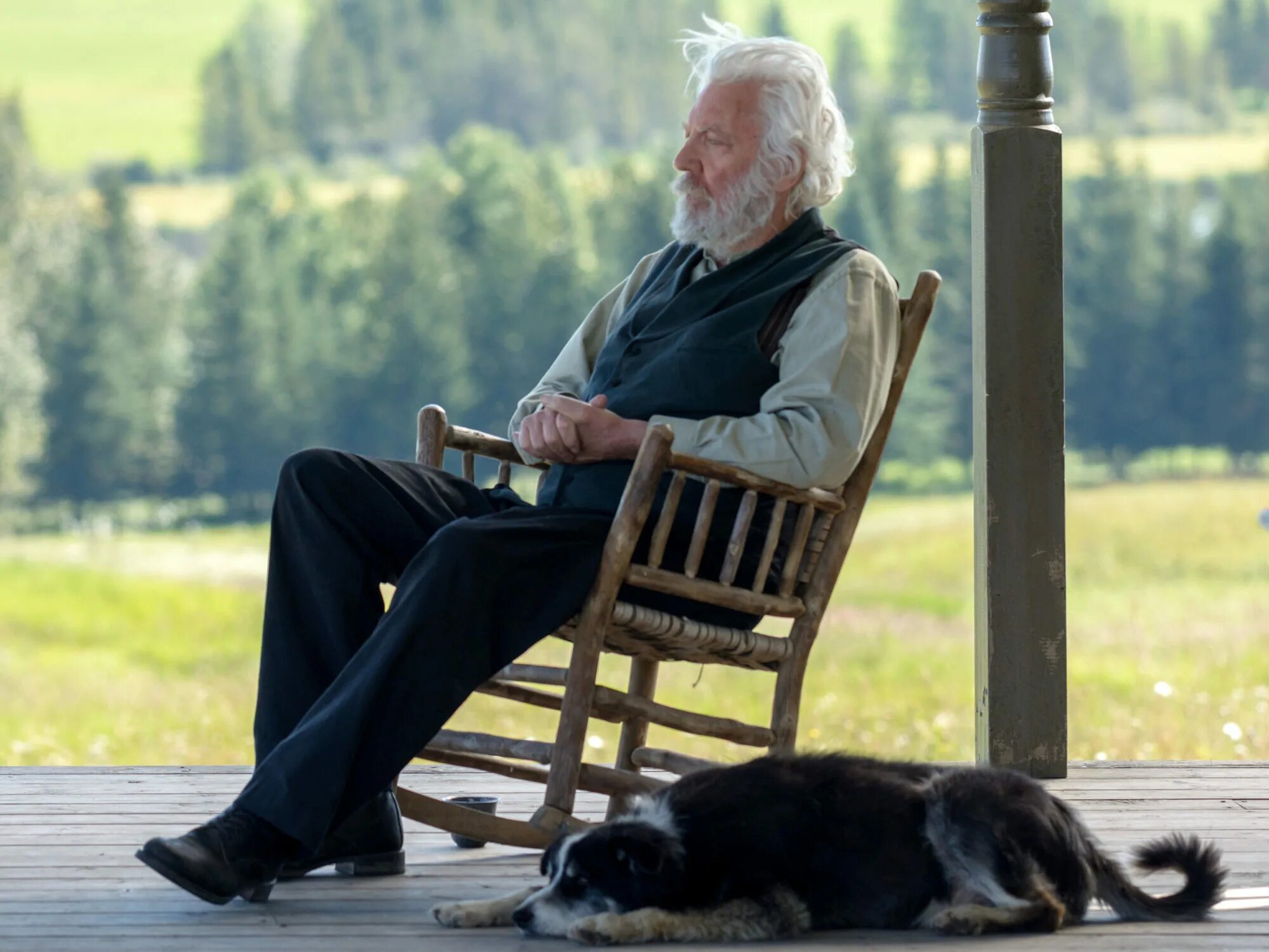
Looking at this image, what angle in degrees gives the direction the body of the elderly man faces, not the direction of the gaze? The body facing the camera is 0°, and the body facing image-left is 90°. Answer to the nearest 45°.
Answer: approximately 45°

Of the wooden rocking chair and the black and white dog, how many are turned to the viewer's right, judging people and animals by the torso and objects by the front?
0

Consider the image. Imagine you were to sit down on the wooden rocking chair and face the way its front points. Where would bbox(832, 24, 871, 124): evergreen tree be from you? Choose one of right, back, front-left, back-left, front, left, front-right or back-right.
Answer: back-right

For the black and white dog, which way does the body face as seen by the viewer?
to the viewer's left

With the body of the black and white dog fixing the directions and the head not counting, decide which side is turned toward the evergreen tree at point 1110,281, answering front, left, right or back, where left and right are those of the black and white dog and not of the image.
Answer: right

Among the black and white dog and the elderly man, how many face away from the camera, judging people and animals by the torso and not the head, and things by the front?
0

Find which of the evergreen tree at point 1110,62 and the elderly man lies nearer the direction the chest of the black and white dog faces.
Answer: the elderly man

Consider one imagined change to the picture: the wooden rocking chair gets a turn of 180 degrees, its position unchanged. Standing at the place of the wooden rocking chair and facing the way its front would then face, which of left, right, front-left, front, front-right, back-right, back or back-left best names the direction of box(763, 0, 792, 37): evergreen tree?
front-left

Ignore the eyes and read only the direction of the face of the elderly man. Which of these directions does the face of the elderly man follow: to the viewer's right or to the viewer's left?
to the viewer's left
